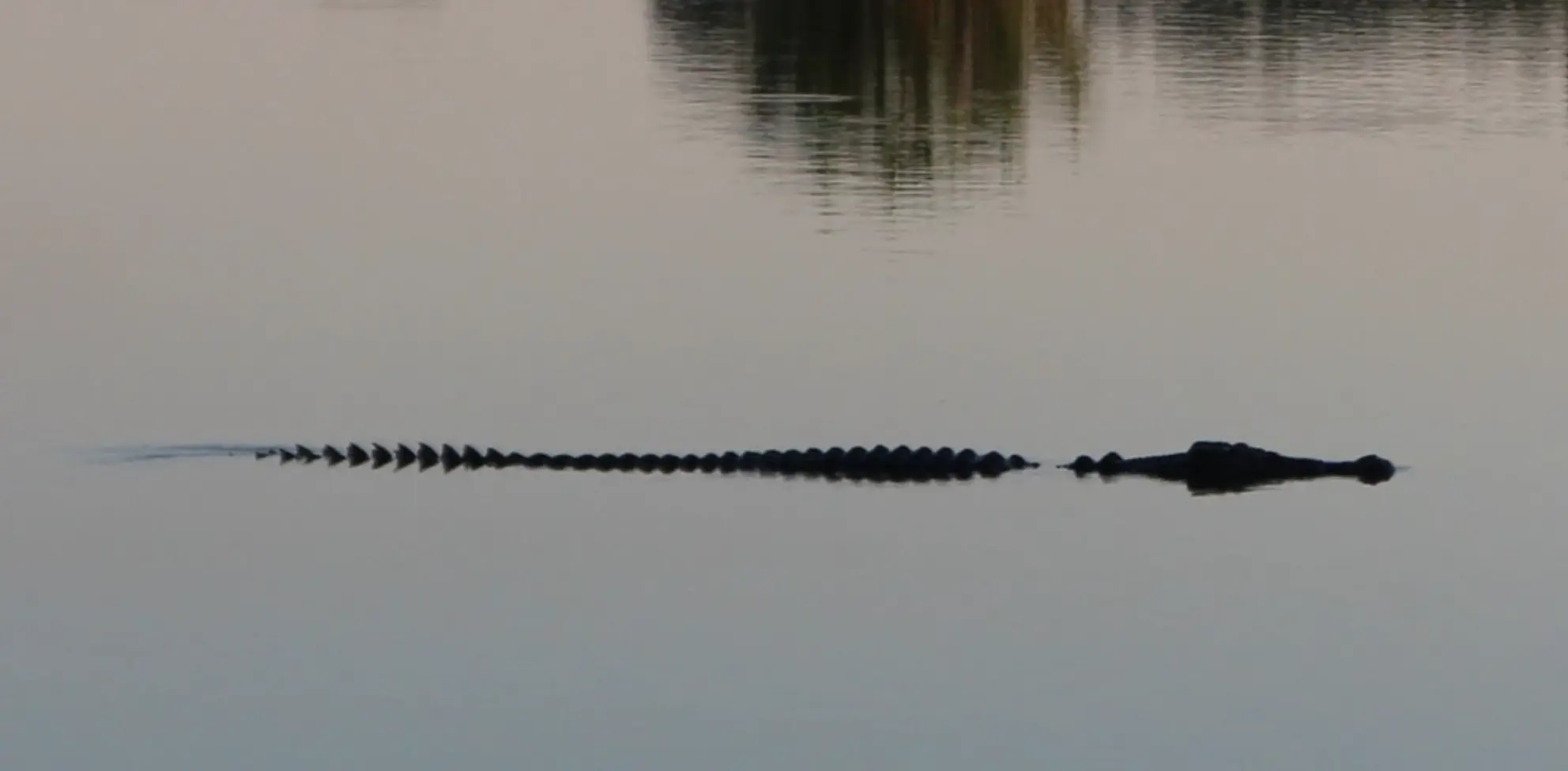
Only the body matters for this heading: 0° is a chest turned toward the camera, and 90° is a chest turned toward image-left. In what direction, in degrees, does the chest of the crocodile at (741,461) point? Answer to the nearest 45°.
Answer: approximately 270°
